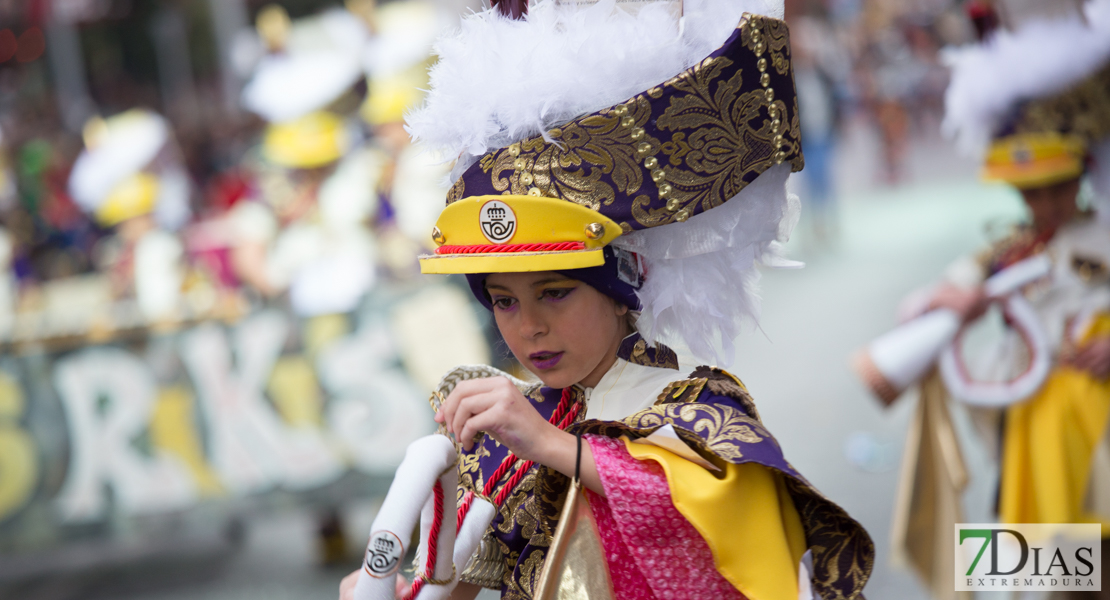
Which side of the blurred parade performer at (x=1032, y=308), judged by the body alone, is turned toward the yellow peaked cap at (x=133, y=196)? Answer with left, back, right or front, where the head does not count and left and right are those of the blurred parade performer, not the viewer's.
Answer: right

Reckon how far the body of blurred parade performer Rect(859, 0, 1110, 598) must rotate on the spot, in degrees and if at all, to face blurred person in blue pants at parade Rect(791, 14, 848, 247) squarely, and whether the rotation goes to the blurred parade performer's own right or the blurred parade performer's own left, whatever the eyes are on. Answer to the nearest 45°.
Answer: approximately 135° to the blurred parade performer's own right

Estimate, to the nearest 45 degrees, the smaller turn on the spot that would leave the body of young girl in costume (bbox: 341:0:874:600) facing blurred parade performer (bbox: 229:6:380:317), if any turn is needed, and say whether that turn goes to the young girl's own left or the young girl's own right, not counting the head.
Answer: approximately 135° to the young girl's own right

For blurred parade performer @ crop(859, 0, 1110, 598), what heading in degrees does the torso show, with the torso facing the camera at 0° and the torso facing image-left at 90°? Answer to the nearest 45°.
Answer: approximately 45°

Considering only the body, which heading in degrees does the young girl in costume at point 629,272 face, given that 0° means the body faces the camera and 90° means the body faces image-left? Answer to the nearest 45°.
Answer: approximately 45°

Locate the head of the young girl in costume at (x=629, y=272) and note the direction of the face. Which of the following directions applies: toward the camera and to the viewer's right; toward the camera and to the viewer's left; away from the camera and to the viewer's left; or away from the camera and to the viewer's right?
toward the camera and to the viewer's left

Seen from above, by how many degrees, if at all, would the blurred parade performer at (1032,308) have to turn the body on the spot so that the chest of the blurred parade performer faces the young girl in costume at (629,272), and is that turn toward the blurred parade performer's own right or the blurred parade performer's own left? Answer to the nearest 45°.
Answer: approximately 45° to the blurred parade performer's own left

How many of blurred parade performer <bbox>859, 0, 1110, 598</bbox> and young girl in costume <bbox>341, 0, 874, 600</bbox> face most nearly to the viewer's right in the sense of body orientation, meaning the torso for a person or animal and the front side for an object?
0
